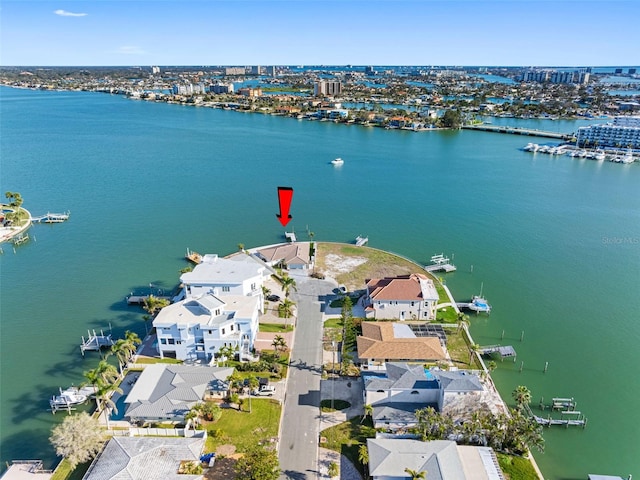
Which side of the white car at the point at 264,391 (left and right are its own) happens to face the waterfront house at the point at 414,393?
back

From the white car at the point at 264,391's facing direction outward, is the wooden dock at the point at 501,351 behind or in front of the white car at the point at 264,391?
behind

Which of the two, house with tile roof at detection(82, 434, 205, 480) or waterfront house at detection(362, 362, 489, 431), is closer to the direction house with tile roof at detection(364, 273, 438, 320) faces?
the house with tile roof

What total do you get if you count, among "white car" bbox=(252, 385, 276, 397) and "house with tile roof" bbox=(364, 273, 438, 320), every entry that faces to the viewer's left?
2

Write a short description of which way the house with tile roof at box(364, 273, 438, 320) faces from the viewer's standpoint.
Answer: facing to the left of the viewer

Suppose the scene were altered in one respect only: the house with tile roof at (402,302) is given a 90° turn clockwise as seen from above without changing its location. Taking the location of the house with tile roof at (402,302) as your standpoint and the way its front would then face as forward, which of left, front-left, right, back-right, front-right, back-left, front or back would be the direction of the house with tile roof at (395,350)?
back

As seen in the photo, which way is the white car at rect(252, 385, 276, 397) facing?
to the viewer's left

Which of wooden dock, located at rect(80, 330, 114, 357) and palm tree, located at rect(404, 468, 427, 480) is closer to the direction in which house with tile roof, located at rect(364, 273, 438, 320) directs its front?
the wooden dock

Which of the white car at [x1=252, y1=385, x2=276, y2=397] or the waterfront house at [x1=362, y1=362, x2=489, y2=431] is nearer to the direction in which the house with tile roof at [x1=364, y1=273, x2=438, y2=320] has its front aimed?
the white car

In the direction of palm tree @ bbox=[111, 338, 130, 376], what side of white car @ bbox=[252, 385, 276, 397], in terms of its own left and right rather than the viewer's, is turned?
front

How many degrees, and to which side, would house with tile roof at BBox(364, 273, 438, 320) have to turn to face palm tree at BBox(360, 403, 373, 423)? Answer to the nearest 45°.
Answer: approximately 90° to its left

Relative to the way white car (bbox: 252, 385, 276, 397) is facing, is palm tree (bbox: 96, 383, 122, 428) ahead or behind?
ahead
